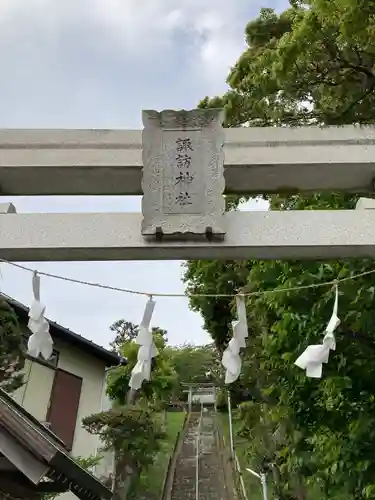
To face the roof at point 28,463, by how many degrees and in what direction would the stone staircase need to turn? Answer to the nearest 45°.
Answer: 0° — it already faces it

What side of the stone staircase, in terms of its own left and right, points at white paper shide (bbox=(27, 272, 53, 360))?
front

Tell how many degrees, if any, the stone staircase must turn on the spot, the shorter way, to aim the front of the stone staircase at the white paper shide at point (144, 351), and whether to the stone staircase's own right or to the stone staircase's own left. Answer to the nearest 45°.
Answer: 0° — it already faces it

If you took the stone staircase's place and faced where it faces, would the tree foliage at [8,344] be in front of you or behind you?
in front

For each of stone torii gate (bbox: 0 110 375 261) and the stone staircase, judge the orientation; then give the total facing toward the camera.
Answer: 2

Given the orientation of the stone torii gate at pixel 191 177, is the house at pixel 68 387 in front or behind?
behind

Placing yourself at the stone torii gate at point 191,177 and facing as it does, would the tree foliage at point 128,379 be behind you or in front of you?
behind

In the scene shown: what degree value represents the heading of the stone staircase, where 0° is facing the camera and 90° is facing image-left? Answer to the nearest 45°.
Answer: approximately 0°
